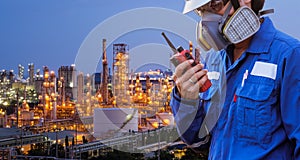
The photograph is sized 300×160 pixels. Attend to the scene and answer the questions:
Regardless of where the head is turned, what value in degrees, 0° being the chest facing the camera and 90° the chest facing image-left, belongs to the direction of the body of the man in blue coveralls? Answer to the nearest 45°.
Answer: approximately 45°

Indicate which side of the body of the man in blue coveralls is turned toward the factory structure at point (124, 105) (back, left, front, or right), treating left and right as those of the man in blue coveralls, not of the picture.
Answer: right

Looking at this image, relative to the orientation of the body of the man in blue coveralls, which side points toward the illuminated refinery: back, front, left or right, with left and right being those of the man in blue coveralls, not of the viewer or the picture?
right
